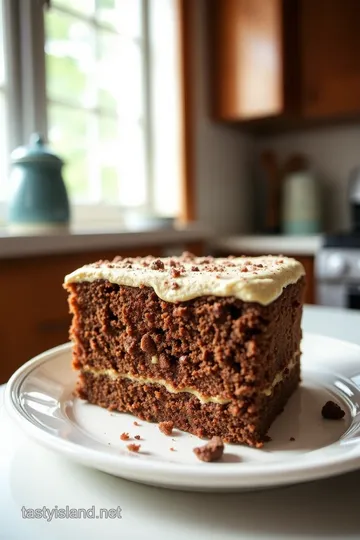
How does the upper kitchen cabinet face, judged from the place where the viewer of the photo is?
facing the viewer

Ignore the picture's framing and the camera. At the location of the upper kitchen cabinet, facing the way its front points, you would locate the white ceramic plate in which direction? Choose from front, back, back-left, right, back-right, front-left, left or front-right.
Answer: front

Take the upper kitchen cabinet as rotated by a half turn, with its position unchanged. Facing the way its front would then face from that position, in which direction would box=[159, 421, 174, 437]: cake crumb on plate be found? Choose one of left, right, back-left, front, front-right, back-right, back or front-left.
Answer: back

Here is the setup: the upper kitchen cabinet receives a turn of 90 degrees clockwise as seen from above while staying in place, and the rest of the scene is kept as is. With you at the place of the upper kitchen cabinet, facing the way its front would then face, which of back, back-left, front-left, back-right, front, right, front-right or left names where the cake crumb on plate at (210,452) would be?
left

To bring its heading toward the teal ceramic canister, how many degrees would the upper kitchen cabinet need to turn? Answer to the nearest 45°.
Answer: approximately 45° to its right

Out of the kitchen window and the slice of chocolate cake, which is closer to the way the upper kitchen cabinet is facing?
the slice of chocolate cake

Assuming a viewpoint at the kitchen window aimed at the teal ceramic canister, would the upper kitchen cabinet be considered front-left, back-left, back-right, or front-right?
back-left

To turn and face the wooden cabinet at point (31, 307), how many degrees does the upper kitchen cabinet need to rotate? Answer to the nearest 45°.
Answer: approximately 45° to its right

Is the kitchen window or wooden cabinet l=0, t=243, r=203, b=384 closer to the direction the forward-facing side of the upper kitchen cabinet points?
the wooden cabinet

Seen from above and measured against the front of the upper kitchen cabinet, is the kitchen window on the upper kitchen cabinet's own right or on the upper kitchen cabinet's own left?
on the upper kitchen cabinet's own right

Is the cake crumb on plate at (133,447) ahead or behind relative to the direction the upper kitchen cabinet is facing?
ahead

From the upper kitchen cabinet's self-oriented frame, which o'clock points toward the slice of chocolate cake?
The slice of chocolate cake is roughly at 12 o'clock from the upper kitchen cabinet.
